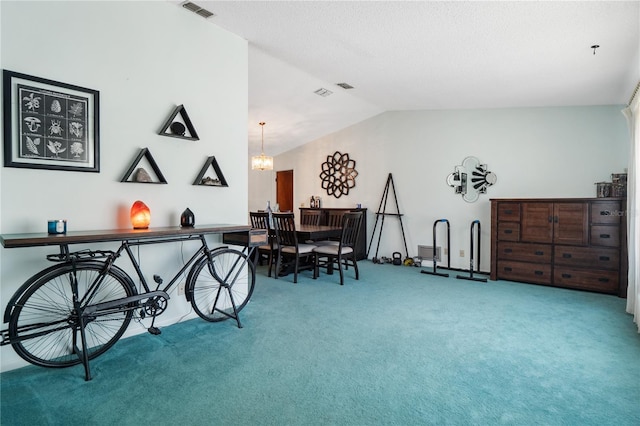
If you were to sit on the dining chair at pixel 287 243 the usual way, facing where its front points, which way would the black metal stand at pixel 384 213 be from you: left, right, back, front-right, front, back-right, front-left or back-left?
front

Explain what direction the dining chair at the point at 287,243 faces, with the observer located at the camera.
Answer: facing away from the viewer and to the right of the viewer

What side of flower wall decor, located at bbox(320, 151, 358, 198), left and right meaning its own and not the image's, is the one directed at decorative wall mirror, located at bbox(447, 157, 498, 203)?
left

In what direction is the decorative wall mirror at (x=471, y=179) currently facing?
toward the camera

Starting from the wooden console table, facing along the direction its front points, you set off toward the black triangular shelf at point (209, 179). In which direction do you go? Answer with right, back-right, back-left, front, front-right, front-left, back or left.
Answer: left

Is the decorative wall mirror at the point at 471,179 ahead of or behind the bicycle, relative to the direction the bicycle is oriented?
ahead

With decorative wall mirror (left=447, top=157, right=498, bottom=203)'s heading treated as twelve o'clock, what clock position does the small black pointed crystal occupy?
The small black pointed crystal is roughly at 1 o'clock from the decorative wall mirror.

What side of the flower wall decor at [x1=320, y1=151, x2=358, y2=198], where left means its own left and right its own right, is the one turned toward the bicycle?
front

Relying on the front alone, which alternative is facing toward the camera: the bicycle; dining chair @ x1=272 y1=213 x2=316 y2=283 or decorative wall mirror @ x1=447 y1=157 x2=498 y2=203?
the decorative wall mirror

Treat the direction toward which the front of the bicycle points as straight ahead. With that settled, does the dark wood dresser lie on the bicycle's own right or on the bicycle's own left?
on the bicycle's own right

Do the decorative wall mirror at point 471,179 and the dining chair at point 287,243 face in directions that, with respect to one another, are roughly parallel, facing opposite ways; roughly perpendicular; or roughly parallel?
roughly parallel, facing opposite ways

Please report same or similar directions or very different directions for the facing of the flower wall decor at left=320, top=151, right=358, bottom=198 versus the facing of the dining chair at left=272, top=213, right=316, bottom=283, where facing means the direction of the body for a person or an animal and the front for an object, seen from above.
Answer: very different directions

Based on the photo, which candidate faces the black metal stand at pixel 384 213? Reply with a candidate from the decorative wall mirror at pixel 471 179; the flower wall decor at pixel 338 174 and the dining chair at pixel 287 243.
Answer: the dining chair

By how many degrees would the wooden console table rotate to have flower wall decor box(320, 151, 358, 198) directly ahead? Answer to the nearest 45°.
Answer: approximately 90° to its left

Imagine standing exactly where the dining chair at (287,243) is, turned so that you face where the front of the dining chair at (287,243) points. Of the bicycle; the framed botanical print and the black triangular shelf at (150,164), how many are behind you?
3

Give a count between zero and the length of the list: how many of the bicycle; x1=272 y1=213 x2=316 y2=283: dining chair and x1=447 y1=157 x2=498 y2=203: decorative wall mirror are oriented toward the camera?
1

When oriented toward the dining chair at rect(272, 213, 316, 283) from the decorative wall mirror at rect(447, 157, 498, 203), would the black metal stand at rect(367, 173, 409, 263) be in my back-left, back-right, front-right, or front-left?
front-right

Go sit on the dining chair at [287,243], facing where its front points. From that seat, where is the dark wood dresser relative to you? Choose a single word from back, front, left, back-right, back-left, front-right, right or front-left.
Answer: front-right
